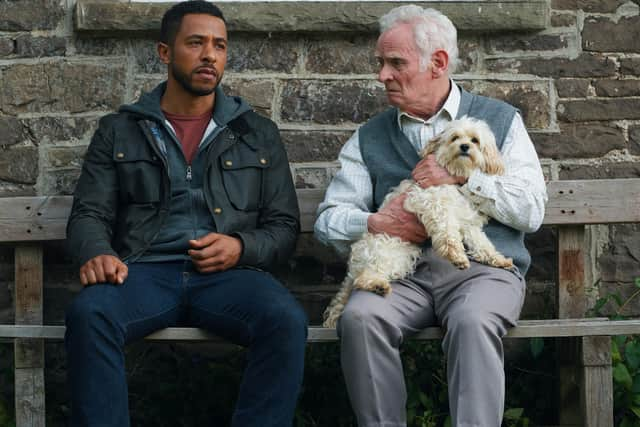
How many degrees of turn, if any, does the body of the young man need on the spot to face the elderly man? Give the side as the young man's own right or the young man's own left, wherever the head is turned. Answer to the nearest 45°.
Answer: approximately 90° to the young man's own left

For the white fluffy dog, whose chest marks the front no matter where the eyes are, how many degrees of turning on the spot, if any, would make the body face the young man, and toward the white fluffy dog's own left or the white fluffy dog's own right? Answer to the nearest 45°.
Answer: approximately 135° to the white fluffy dog's own right

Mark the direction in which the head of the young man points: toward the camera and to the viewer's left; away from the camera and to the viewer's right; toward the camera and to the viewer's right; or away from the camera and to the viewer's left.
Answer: toward the camera and to the viewer's right

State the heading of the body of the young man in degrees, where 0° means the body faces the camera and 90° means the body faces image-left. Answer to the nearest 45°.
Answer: approximately 0°
